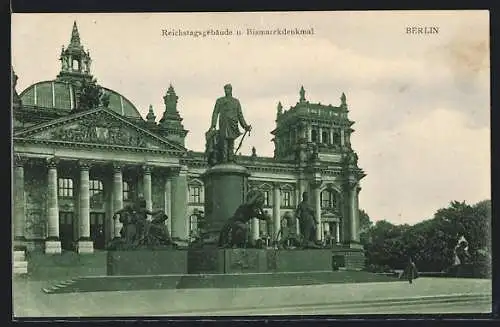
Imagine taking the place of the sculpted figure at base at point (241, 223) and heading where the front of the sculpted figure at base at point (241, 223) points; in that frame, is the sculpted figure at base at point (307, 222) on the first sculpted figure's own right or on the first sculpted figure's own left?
on the first sculpted figure's own left
